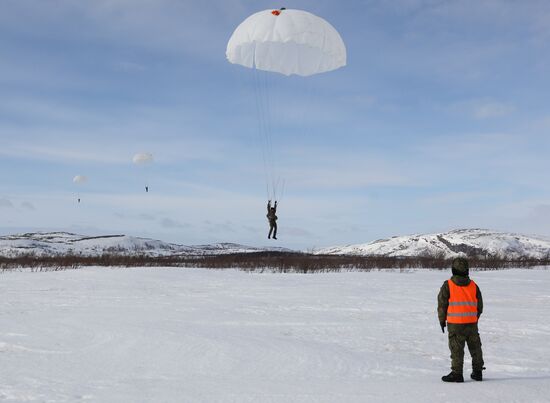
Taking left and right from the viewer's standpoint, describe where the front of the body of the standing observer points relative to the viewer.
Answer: facing away from the viewer and to the left of the viewer

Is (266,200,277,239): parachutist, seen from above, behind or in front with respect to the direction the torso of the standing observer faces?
in front

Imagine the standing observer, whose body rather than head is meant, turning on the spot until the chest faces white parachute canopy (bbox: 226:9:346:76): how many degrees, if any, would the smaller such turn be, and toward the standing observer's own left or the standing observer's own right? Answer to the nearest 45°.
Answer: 0° — they already face it
